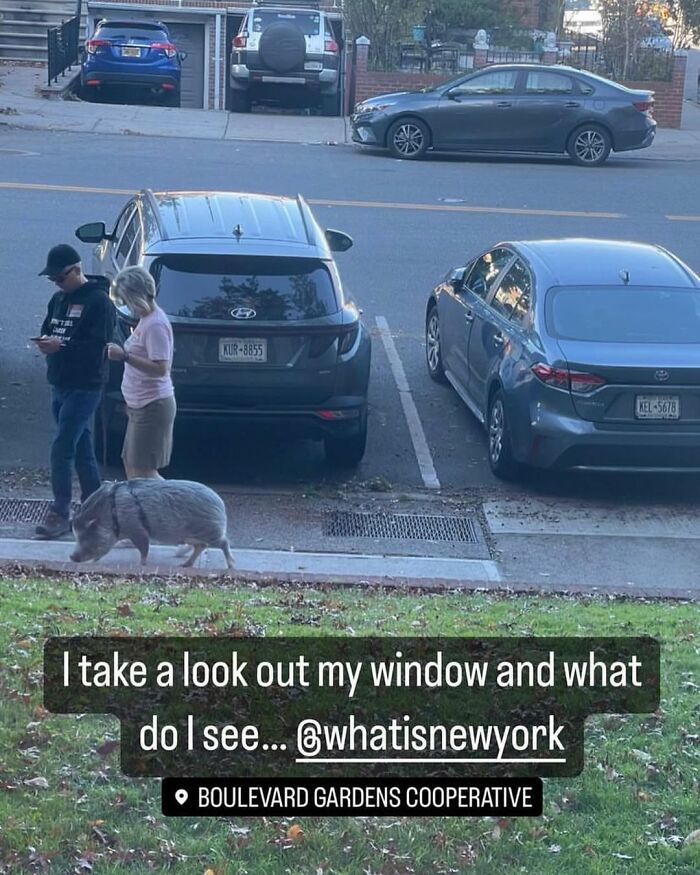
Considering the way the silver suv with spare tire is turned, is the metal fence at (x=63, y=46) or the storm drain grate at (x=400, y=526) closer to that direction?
the metal fence

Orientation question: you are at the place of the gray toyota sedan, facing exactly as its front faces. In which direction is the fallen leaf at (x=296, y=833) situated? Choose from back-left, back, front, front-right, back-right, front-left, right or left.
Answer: back-left

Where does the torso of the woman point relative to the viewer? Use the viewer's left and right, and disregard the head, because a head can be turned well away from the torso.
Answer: facing to the left of the viewer

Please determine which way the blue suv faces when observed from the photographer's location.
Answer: facing away from the viewer

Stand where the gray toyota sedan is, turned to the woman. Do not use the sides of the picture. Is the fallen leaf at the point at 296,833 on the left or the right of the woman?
left

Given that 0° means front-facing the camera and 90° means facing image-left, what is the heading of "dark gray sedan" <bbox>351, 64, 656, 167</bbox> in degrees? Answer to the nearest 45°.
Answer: approximately 90°

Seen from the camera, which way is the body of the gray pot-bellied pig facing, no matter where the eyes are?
to the viewer's left

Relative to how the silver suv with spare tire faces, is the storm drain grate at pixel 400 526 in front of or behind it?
behind

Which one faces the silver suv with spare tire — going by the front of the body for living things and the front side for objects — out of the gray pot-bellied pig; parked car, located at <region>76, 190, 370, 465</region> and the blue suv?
the parked car

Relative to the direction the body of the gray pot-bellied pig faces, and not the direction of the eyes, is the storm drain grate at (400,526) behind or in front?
behind

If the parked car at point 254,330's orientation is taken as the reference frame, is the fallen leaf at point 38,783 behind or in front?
behind

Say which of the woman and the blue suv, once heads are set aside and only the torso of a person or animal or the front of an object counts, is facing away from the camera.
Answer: the blue suv

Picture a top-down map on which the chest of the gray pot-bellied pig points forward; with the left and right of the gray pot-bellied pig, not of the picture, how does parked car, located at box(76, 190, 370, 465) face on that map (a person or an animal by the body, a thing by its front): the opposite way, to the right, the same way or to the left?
to the right

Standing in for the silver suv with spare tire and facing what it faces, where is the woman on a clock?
The woman is roughly at 6 o'clock from the silver suv with spare tire.
